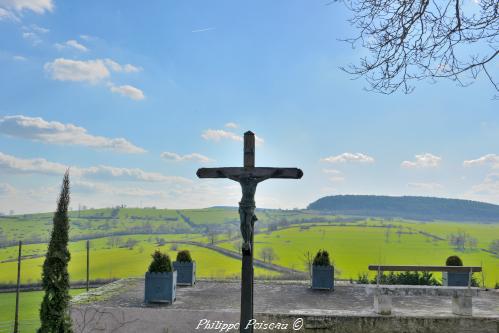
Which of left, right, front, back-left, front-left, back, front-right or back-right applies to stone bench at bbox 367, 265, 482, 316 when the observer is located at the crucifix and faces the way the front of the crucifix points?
back-left

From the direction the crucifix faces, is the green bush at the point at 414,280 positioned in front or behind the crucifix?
behind

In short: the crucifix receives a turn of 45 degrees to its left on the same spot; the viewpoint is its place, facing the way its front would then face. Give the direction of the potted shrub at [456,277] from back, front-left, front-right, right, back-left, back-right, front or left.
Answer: left

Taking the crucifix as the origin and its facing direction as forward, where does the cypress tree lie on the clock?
The cypress tree is roughly at 4 o'clock from the crucifix.

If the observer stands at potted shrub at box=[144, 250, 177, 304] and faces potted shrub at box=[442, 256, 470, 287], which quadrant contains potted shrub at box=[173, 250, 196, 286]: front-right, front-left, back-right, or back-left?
front-left

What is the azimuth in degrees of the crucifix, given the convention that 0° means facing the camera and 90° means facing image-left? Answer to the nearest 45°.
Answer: approximately 0°
